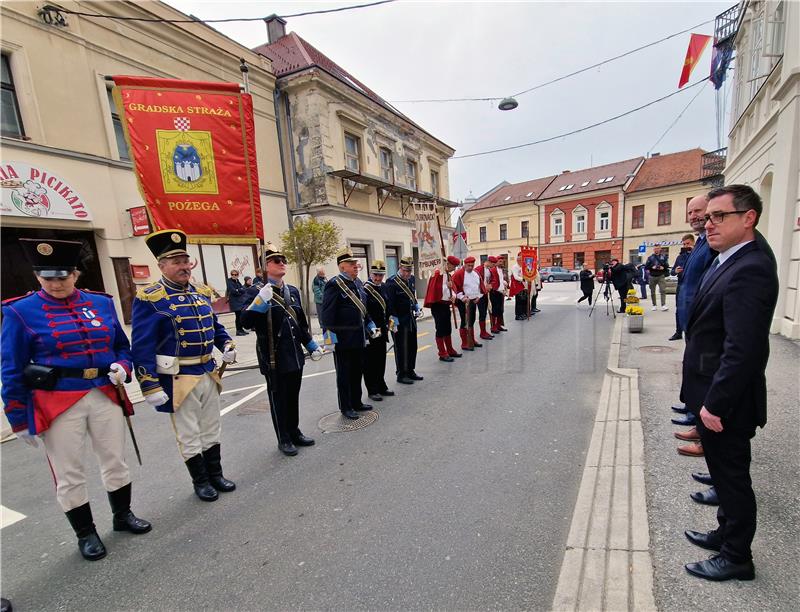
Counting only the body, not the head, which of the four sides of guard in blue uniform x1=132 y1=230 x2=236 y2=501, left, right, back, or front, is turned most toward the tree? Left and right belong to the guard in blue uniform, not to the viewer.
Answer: left

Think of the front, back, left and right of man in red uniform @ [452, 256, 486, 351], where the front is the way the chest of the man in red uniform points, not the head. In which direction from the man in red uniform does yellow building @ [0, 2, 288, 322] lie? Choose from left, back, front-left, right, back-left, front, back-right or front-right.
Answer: back-right

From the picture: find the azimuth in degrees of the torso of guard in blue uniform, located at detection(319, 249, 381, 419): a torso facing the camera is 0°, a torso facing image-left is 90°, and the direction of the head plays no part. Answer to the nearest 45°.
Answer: approximately 315°

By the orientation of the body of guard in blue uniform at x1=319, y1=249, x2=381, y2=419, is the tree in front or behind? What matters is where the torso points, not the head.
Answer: behind

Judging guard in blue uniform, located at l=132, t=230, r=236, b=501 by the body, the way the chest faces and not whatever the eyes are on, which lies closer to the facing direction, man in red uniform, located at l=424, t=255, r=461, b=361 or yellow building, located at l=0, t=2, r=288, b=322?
the man in red uniform

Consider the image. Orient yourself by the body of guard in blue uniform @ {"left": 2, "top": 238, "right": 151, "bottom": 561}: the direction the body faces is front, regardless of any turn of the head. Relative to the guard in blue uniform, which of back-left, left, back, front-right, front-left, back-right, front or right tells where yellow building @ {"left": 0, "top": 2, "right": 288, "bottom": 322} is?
back-left

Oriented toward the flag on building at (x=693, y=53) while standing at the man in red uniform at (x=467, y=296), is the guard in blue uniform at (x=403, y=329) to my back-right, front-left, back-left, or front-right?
back-right

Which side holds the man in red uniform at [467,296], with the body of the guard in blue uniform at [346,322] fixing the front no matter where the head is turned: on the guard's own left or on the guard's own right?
on the guard's own left

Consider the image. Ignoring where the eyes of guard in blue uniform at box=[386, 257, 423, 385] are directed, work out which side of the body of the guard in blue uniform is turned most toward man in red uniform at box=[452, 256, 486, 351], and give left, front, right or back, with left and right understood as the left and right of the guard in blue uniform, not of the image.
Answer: left

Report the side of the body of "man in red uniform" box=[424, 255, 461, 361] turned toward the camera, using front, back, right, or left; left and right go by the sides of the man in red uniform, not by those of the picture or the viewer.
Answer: right
